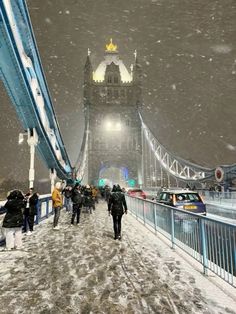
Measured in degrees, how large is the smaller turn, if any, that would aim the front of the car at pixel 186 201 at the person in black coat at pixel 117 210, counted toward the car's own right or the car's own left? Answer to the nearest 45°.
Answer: approximately 90° to the car's own left

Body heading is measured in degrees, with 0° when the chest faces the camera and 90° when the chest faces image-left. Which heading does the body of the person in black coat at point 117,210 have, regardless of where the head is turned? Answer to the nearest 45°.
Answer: approximately 180°

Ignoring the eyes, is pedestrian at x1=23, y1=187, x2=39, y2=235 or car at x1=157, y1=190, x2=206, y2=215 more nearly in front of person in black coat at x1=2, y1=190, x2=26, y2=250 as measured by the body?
the pedestrian

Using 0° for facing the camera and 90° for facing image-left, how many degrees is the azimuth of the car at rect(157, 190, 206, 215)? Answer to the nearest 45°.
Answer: approximately 135°

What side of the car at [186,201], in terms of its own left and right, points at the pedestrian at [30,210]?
left

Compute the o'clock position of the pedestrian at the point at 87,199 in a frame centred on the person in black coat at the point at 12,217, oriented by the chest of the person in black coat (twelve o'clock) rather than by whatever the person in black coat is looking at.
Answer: The pedestrian is roughly at 1 o'clock from the person in black coat.

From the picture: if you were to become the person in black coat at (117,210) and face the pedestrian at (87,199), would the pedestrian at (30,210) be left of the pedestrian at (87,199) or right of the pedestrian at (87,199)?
left

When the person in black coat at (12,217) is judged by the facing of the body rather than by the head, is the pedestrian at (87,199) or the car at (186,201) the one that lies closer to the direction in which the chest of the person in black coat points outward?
the pedestrian
